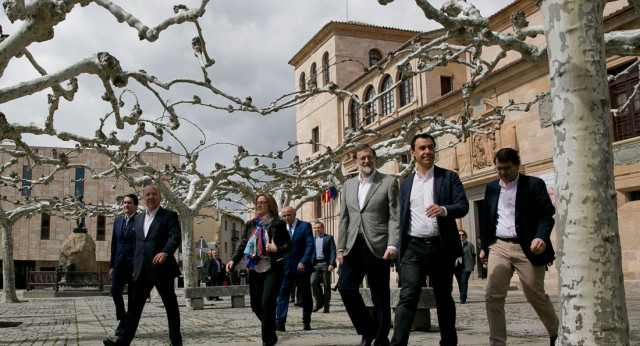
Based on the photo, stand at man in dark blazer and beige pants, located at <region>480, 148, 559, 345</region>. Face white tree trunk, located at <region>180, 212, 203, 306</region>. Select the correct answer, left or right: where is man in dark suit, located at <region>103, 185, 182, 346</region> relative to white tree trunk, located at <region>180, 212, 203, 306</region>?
left

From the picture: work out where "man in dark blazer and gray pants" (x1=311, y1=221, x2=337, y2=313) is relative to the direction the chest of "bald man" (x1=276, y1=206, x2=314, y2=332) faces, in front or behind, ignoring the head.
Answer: behind

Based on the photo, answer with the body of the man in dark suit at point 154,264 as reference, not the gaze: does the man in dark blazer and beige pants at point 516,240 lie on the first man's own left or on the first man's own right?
on the first man's own left

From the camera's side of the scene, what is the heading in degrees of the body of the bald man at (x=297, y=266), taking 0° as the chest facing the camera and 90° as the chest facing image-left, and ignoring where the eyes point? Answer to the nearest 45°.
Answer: approximately 45°

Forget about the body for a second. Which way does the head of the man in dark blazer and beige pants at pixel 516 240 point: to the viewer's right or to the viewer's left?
to the viewer's left

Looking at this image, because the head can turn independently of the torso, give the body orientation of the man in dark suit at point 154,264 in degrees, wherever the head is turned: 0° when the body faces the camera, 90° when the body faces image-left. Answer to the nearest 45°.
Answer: approximately 45°

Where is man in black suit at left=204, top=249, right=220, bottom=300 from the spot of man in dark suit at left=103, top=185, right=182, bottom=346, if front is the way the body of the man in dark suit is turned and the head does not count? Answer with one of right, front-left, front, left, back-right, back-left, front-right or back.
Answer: back-right
